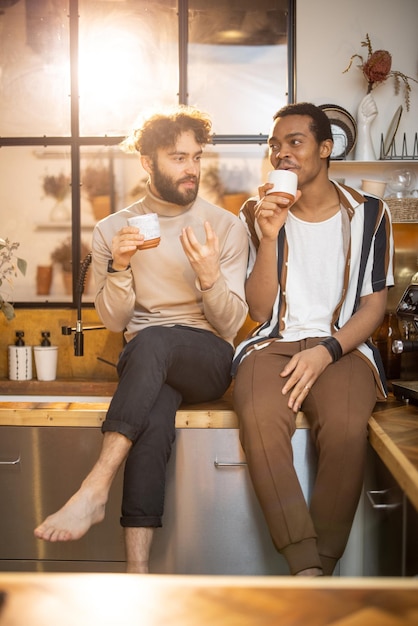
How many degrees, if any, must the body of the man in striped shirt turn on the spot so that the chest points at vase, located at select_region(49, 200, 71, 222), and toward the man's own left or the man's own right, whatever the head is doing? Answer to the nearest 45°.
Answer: approximately 135° to the man's own right

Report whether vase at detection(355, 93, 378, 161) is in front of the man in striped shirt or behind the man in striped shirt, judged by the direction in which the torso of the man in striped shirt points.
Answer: behind

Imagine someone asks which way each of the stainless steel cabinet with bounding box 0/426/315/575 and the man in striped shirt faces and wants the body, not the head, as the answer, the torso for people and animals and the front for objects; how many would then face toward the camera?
2

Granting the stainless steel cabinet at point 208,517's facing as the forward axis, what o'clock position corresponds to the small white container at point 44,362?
The small white container is roughly at 5 o'clock from the stainless steel cabinet.
